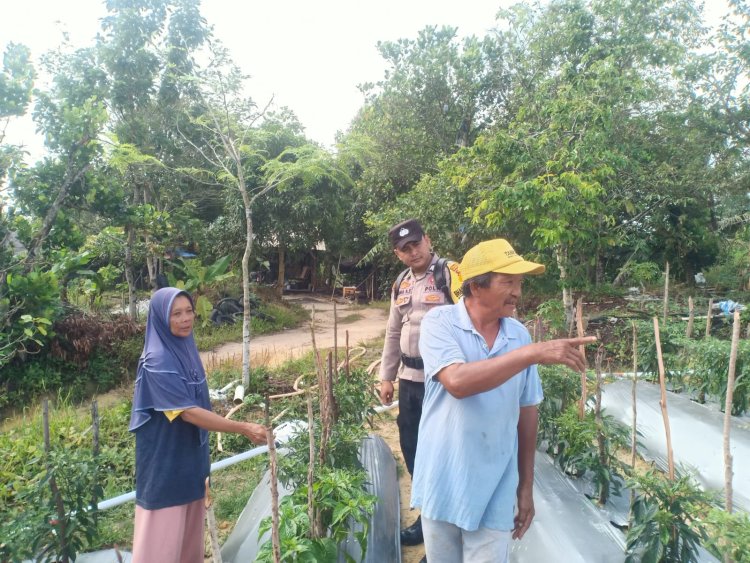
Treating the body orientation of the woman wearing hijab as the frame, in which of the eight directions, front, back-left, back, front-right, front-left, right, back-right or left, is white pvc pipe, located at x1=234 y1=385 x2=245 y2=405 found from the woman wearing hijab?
back-left

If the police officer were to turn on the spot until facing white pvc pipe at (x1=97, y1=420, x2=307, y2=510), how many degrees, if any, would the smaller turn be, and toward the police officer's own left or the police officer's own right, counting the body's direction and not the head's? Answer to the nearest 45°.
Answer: approximately 135° to the police officer's own right

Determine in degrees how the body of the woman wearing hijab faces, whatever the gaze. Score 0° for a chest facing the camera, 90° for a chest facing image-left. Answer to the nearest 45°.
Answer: approximately 315°

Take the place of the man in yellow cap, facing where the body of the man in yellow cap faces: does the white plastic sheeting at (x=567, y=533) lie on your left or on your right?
on your left

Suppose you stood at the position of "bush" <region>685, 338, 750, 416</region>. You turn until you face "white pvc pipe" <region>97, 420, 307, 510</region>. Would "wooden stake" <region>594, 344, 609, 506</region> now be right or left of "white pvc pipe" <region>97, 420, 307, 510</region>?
left

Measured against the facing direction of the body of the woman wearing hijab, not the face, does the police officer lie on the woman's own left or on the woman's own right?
on the woman's own left

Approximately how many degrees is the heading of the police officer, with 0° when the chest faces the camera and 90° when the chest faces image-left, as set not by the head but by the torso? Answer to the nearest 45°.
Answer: approximately 0°

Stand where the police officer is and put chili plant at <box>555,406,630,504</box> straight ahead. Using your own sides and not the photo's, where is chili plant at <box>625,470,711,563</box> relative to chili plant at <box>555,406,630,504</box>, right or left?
right
